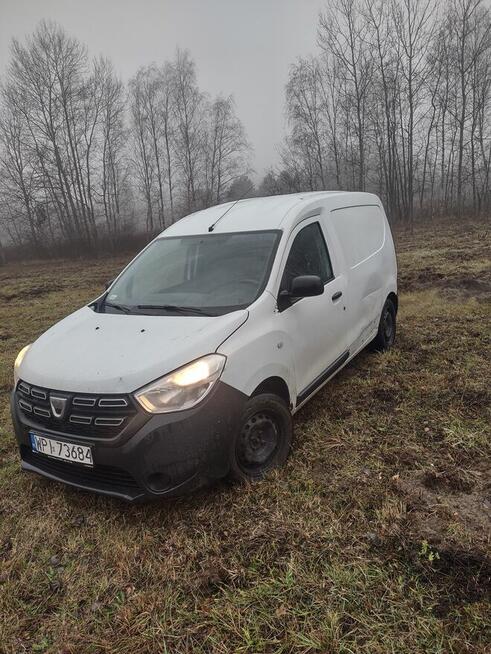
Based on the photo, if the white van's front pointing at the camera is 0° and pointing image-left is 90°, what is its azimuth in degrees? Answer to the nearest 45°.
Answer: approximately 45°
